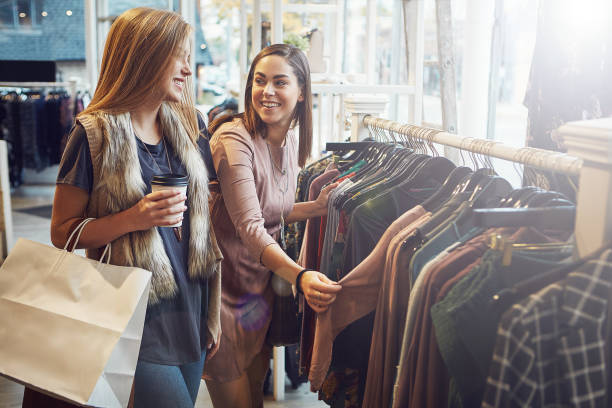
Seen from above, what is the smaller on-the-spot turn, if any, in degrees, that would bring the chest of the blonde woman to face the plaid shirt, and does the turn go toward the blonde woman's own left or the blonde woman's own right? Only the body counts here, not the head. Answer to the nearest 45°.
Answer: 0° — they already face it

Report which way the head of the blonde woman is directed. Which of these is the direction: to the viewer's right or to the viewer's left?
to the viewer's right

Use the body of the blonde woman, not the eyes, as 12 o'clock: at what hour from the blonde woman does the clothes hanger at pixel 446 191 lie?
The clothes hanger is roughly at 11 o'clock from the blonde woman.

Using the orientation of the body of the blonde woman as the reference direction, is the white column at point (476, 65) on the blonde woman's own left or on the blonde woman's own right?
on the blonde woman's own left

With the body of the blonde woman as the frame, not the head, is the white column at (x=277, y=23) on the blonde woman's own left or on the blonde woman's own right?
on the blonde woman's own left

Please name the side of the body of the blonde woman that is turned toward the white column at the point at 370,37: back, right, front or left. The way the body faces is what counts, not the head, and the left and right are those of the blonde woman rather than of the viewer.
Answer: left

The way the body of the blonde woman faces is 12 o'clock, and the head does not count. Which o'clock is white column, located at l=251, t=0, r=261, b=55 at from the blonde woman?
The white column is roughly at 8 o'clock from the blonde woman.

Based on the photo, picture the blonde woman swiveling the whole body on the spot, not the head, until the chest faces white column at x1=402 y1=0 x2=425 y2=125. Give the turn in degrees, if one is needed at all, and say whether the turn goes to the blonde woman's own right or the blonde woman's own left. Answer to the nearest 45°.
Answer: approximately 90° to the blonde woman's own left

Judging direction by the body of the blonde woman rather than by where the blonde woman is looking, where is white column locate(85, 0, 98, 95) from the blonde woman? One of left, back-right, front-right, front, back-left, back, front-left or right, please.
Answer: back-left

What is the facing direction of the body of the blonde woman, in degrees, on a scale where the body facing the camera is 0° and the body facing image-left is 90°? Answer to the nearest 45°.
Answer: approximately 315°

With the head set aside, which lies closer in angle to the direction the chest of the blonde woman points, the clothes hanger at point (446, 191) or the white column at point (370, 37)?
the clothes hanger
